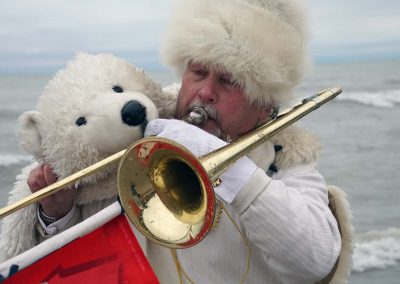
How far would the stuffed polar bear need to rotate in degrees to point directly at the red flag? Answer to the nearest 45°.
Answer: approximately 45° to its right

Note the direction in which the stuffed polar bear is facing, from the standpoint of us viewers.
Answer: facing the viewer and to the right of the viewer

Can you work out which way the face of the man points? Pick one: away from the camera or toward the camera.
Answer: toward the camera

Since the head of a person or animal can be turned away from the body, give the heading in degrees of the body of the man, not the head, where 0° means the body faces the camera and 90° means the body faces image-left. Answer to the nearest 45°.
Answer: approximately 45°
